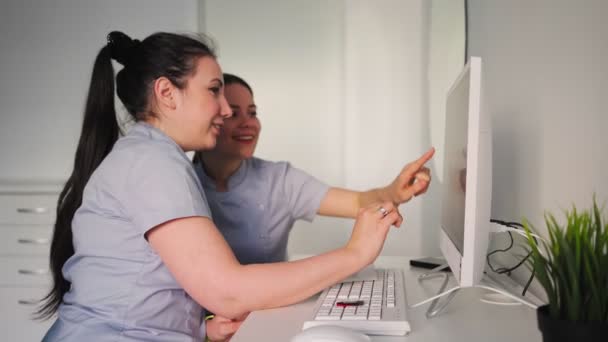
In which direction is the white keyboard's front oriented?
to the viewer's left

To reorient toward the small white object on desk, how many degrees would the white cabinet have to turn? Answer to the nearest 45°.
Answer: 0° — it already faces it

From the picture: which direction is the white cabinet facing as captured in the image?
toward the camera

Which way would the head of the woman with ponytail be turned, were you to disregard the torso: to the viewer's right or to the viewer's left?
to the viewer's right

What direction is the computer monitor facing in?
to the viewer's left

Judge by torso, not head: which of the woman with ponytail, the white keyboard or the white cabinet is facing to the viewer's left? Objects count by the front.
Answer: the white keyboard

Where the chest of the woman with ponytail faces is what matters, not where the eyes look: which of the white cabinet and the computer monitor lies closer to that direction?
the computer monitor

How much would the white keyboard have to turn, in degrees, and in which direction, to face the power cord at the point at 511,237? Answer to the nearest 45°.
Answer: approximately 135° to its right

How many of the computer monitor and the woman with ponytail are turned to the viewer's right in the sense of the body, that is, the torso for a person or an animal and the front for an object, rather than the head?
1

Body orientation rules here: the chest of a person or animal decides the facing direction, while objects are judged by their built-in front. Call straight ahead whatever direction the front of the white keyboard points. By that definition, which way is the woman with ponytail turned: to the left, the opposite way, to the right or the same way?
the opposite way

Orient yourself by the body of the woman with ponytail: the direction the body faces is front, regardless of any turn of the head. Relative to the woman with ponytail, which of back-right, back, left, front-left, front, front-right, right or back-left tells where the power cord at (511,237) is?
front

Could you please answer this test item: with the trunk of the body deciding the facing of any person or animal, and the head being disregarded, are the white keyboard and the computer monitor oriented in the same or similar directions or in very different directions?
same or similar directions

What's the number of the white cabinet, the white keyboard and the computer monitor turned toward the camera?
1

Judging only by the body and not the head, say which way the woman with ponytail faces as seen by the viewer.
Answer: to the viewer's right

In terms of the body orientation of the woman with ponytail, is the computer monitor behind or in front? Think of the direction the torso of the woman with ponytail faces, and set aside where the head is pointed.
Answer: in front

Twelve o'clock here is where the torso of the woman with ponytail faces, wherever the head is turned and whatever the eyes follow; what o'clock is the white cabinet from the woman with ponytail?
The white cabinet is roughly at 8 o'clock from the woman with ponytail.

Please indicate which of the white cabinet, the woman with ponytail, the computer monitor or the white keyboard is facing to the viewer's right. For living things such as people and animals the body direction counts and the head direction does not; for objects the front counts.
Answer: the woman with ponytail
